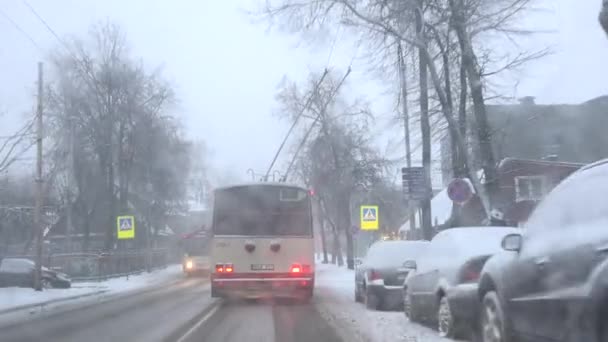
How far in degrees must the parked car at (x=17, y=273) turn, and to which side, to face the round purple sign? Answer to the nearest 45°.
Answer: approximately 45° to its right

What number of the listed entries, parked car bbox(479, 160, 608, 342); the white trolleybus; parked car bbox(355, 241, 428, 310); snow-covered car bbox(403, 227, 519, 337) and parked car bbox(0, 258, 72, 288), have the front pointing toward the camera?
0

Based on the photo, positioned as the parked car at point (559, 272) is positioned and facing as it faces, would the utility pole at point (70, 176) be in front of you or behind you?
in front

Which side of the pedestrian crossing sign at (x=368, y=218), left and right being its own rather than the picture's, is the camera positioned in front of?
front

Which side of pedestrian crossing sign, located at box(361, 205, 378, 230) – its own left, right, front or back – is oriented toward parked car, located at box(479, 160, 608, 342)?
front

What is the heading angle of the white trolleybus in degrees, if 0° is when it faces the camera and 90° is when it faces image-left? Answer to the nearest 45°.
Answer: approximately 180°

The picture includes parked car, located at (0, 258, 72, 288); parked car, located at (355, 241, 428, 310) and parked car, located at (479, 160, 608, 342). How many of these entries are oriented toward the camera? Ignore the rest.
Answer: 0

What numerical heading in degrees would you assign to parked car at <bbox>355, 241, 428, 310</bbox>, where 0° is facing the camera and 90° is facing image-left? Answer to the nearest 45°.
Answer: approximately 135°

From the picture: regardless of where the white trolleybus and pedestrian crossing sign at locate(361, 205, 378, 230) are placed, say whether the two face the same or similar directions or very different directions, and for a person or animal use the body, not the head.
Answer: very different directions

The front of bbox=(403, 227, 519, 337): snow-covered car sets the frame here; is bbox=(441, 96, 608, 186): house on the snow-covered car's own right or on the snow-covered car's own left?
on the snow-covered car's own right

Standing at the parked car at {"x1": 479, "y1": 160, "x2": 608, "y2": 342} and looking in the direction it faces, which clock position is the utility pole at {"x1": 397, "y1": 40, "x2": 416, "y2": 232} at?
The utility pole is roughly at 1 o'clock from the parked car.

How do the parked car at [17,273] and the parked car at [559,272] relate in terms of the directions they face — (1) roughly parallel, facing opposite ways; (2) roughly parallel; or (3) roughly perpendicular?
roughly perpendicular

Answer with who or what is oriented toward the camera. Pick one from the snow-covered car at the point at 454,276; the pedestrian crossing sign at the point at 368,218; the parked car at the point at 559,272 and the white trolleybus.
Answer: the pedestrian crossing sign

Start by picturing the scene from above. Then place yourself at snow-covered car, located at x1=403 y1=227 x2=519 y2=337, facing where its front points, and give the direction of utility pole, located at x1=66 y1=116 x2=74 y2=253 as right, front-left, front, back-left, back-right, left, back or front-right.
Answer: front
